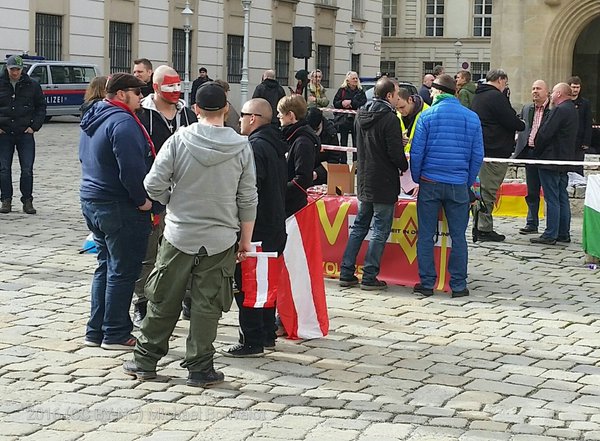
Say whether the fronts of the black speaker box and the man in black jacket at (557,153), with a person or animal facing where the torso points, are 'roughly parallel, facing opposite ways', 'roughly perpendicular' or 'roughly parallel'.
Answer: roughly perpendicular

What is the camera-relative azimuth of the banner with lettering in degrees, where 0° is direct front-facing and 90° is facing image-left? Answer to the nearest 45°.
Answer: approximately 0°

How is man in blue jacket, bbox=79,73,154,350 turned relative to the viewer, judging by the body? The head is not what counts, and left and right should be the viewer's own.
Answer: facing away from the viewer and to the right of the viewer

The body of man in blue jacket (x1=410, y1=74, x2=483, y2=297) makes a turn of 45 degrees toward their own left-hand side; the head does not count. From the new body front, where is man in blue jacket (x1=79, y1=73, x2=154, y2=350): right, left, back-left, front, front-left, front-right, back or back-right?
left

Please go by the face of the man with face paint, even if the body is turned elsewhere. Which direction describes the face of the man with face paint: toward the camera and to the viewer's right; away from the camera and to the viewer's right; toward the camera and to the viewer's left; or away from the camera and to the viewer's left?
toward the camera and to the viewer's right

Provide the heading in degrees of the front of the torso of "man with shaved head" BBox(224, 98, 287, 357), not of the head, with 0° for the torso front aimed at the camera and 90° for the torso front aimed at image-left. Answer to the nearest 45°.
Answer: approximately 90°

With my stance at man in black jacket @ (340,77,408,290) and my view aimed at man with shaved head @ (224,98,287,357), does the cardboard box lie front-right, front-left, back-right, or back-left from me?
back-right

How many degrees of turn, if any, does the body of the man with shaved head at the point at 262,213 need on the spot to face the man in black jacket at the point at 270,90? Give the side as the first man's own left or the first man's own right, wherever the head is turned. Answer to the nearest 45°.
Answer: approximately 90° to the first man's own right

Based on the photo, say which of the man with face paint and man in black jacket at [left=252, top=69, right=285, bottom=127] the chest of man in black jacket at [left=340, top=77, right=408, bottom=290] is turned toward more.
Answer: the man in black jacket

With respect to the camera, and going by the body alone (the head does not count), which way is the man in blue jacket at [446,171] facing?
away from the camera
